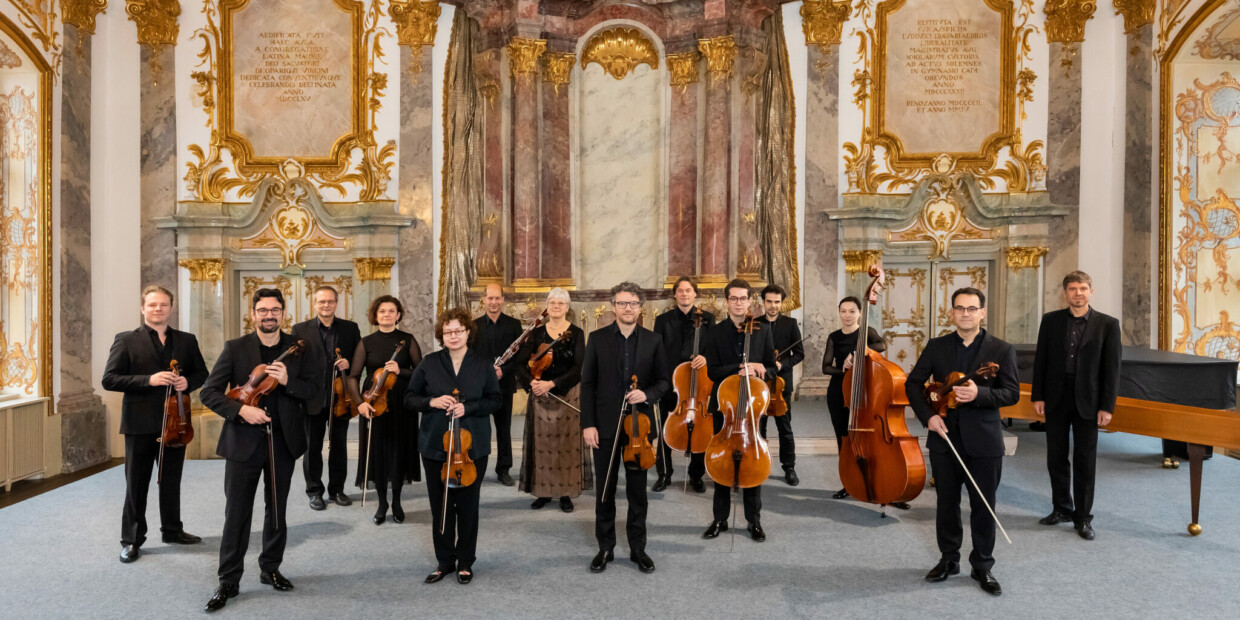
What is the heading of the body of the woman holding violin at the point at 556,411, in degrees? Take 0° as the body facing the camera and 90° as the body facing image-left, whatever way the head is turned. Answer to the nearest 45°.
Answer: approximately 0°

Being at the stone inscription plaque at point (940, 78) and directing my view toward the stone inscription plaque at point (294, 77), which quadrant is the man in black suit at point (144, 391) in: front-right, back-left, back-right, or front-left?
front-left

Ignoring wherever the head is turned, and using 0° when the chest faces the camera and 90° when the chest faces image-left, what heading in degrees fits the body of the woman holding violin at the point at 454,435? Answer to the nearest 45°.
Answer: approximately 0°

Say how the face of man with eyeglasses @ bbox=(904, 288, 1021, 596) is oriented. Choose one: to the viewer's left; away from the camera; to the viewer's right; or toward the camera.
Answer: toward the camera

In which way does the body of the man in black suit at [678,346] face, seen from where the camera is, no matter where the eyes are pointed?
toward the camera

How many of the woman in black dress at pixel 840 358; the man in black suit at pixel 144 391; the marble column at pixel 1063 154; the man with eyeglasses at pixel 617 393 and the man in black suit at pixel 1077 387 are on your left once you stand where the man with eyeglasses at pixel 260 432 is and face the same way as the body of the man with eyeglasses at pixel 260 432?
4

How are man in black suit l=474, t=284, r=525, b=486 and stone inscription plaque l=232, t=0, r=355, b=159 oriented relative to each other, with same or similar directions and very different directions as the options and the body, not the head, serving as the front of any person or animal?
same or similar directions

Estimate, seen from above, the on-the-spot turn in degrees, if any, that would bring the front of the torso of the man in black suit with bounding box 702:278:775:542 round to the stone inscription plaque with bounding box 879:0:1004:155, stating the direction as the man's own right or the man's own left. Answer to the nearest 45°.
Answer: approximately 135° to the man's own left

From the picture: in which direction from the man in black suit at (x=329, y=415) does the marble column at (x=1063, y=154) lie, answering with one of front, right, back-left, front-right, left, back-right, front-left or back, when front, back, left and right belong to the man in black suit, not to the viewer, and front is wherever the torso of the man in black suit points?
left

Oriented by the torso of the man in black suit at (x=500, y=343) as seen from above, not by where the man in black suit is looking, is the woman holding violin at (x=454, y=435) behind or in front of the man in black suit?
in front

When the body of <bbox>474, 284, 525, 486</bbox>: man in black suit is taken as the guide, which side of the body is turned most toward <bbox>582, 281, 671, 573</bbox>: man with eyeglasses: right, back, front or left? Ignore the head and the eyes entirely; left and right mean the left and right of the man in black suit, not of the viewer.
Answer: front

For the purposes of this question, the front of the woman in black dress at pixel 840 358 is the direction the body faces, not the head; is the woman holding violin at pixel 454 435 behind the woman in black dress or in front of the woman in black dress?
in front

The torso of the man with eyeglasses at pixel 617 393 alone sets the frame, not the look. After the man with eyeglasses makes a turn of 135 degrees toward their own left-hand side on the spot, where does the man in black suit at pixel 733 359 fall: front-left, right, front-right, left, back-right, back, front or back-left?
front

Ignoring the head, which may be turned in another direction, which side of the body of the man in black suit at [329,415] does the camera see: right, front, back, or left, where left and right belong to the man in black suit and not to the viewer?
front

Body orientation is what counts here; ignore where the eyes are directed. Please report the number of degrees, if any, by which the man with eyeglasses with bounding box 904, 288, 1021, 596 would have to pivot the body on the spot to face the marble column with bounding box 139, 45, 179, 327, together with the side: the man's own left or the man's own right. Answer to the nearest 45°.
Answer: approximately 90° to the man's own right

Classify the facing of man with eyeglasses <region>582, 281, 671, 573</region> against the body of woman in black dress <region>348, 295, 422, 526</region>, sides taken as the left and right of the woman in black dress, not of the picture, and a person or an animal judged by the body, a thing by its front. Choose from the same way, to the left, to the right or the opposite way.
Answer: the same way

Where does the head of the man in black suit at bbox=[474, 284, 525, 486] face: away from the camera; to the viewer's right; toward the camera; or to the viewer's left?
toward the camera

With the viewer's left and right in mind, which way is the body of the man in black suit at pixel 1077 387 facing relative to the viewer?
facing the viewer
